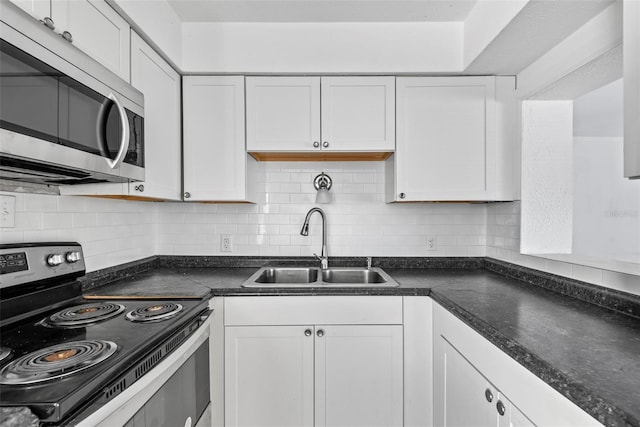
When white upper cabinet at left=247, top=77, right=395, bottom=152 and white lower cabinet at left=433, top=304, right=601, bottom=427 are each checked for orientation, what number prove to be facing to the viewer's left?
1

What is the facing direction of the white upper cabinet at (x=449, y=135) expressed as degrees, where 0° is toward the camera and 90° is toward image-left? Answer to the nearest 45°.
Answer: approximately 0°

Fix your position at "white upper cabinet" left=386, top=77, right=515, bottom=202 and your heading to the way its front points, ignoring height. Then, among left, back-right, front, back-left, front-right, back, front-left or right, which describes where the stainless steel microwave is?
front-right

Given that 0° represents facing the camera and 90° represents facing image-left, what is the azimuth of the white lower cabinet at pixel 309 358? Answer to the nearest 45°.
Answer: approximately 0°

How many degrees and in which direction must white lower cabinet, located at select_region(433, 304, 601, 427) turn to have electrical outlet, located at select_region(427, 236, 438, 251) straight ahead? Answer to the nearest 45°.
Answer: approximately 90° to its right

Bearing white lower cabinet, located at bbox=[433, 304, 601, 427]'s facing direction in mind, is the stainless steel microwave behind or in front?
in front

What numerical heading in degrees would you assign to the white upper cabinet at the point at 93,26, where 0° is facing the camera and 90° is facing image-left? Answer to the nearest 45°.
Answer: approximately 270°

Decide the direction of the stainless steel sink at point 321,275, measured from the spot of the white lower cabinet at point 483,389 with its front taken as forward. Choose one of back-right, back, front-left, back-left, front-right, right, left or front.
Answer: front-right

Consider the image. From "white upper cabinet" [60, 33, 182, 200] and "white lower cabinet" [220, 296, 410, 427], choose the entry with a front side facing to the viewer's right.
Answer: the white upper cabinet

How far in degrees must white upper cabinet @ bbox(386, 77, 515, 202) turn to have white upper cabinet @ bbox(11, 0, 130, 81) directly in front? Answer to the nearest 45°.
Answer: approximately 45° to its right

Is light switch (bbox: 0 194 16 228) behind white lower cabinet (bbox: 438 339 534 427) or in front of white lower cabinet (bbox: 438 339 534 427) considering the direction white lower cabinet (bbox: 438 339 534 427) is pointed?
in front

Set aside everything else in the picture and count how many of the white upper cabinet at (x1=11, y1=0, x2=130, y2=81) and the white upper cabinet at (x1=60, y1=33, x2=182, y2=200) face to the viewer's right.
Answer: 2
